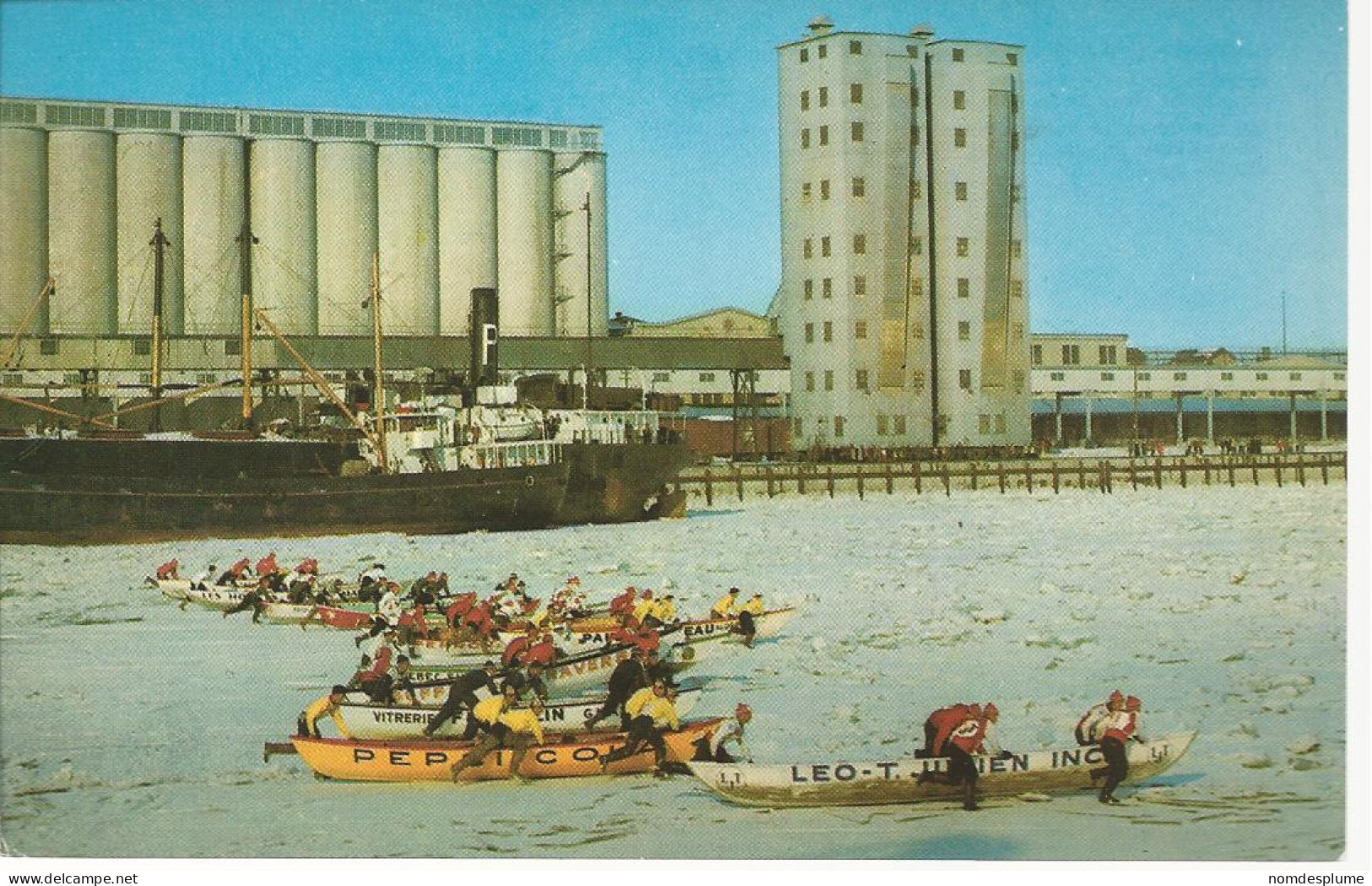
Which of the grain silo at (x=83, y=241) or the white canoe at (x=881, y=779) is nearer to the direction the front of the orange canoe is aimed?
the white canoe

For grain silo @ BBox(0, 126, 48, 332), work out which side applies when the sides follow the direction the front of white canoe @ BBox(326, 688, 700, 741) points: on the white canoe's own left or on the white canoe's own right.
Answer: on the white canoe's own left

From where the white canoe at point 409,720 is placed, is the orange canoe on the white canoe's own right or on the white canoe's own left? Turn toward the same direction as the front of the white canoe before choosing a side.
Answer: on the white canoe's own right

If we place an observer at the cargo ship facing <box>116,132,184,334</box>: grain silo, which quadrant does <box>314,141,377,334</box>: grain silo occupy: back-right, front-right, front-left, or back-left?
front-right

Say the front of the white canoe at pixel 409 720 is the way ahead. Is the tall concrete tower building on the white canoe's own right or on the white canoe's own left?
on the white canoe's own left

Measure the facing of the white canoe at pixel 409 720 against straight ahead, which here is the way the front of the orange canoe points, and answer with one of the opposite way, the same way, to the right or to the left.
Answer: the same way

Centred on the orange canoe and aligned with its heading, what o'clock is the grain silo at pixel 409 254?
The grain silo is roughly at 9 o'clock from the orange canoe.

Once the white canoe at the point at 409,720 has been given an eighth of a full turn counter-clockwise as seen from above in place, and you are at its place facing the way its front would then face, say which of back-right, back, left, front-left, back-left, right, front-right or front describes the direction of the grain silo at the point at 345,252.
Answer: front-left

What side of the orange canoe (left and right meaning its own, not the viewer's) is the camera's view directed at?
right

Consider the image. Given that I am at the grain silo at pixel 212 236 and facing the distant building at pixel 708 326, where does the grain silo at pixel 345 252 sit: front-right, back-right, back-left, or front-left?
front-right

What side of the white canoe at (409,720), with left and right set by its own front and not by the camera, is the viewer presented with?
right

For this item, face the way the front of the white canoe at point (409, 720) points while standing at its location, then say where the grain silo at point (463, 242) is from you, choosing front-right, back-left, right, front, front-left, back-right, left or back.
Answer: left

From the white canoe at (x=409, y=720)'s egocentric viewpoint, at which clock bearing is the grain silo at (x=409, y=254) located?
The grain silo is roughly at 9 o'clock from the white canoe.

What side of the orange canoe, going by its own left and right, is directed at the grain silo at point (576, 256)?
left
